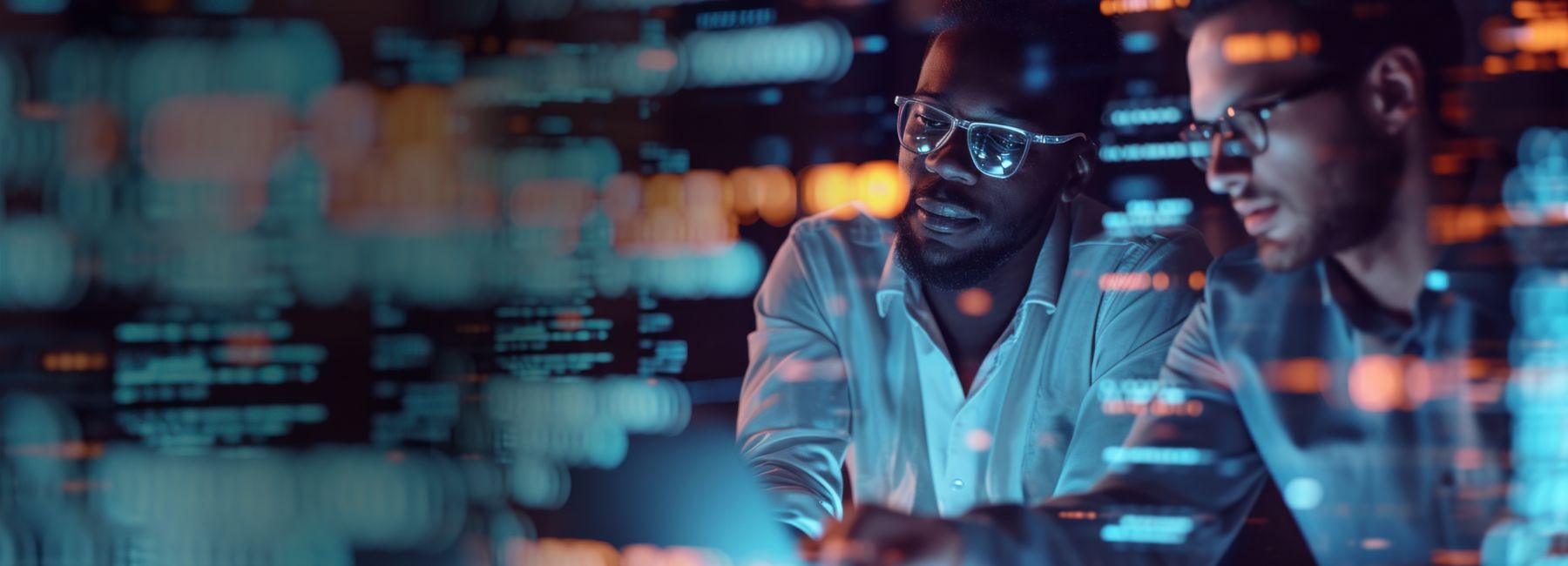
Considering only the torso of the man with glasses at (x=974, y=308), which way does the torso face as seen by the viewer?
toward the camera

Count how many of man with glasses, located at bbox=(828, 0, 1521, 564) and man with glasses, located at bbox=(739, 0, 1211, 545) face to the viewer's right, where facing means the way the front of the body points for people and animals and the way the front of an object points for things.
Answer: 0

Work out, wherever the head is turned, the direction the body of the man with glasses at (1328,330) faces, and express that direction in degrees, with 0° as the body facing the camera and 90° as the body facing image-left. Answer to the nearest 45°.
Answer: approximately 45°
